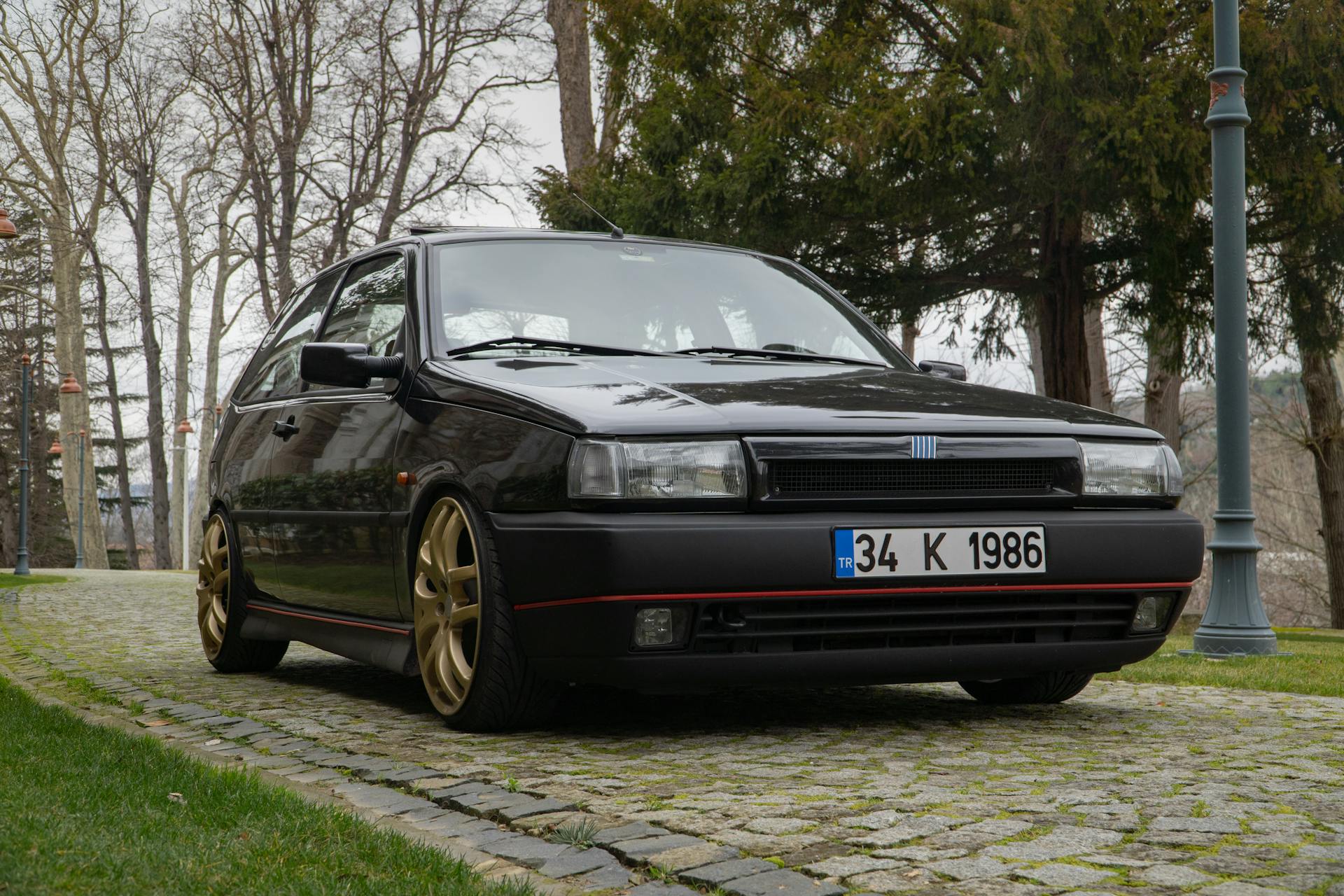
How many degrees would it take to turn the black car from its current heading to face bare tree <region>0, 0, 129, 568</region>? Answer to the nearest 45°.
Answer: approximately 180°

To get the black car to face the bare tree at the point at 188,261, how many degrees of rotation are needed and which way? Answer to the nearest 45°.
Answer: approximately 135° to its left

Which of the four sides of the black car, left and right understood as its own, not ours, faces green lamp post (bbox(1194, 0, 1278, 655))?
left

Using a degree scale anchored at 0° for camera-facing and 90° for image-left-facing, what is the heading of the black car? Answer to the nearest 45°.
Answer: approximately 315°

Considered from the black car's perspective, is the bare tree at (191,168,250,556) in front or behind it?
behind

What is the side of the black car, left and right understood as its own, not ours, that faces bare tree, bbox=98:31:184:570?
back
